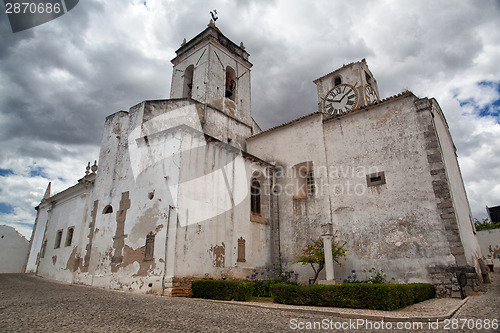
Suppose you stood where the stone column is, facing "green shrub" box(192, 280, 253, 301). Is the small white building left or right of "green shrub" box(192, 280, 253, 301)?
right

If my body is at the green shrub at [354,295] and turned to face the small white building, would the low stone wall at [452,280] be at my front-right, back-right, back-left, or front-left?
back-right
